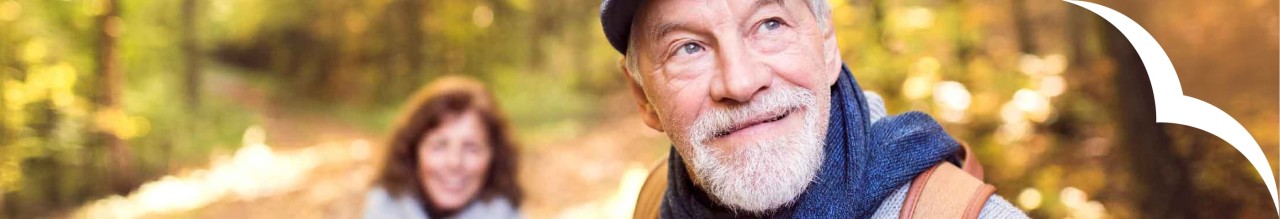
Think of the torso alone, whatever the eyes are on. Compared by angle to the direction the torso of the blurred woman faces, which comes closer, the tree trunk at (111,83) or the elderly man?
the elderly man

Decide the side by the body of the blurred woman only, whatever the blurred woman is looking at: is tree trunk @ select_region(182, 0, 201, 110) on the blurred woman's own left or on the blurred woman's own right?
on the blurred woman's own right

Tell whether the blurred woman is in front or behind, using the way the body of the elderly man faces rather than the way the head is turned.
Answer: behind

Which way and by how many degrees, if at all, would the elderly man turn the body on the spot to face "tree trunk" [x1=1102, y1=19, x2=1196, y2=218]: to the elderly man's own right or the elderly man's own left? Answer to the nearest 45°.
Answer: approximately 135° to the elderly man's own left

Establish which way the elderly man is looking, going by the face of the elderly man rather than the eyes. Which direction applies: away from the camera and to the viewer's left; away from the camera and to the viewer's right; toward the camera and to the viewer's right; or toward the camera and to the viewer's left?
toward the camera and to the viewer's right

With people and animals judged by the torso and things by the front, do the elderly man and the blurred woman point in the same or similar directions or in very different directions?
same or similar directions

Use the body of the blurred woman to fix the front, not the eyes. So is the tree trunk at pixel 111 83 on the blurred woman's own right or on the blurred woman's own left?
on the blurred woman's own right

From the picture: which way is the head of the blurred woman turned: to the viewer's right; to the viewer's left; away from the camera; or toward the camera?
toward the camera

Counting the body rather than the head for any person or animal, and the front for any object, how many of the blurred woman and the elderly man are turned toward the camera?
2

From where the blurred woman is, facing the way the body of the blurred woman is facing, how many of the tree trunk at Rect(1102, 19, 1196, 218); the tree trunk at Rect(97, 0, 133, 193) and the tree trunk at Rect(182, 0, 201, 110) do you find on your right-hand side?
2

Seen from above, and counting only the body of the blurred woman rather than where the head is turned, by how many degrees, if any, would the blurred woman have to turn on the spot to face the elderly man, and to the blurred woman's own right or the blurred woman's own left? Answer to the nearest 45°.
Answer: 0° — they already face them

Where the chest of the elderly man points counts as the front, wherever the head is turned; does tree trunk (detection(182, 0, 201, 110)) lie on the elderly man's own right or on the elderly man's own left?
on the elderly man's own right

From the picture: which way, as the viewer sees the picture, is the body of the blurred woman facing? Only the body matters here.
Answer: toward the camera

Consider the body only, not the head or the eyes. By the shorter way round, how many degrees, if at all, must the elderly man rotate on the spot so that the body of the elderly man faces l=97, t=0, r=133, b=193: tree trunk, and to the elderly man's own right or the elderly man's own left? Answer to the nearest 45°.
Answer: approximately 135° to the elderly man's own right

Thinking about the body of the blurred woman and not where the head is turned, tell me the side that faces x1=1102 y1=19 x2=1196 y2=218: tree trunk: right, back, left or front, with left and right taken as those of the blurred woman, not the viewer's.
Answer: left

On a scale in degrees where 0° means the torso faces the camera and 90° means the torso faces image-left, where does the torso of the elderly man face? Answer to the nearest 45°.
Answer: approximately 0°
